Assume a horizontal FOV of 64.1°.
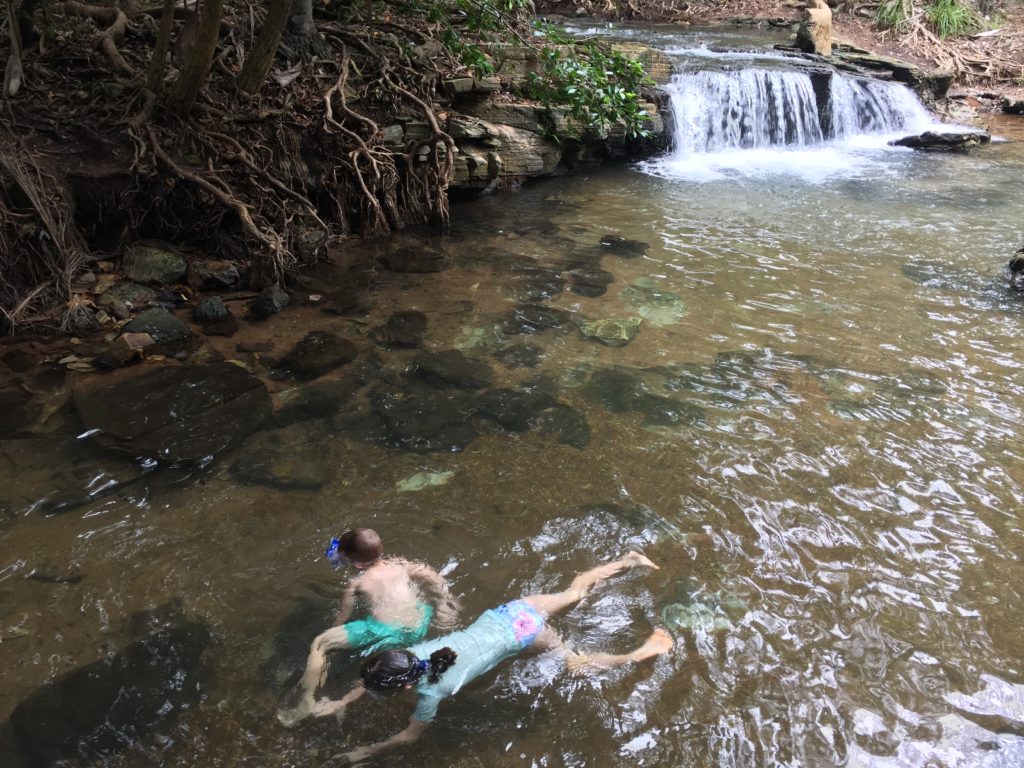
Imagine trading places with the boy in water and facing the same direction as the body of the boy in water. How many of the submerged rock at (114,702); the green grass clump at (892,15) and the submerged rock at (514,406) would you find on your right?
2

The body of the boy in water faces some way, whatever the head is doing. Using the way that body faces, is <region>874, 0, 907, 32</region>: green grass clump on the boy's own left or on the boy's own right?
on the boy's own right

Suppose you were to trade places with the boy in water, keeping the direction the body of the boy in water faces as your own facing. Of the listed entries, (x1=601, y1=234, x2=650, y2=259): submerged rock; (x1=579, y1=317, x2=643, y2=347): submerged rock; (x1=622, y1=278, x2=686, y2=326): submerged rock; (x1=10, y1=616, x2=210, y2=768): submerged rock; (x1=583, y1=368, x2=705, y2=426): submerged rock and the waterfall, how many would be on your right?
5

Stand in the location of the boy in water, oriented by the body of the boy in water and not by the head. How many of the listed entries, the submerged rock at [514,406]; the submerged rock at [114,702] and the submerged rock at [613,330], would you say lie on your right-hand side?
2

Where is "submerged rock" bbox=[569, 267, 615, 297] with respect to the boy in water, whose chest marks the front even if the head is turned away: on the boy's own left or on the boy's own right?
on the boy's own right

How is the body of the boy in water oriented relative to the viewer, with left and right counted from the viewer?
facing away from the viewer and to the left of the viewer

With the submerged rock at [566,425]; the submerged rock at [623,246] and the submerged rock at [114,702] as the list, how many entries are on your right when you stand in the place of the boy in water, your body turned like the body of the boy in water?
2

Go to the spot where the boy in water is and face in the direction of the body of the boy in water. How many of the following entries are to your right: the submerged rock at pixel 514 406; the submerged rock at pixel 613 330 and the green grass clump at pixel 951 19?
3

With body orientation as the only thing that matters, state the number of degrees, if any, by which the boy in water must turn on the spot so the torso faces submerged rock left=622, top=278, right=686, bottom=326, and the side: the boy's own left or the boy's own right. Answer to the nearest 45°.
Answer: approximately 90° to the boy's own right

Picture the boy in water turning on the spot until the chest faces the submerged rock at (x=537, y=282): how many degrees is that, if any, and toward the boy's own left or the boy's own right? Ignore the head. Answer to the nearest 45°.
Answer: approximately 90° to the boy's own right

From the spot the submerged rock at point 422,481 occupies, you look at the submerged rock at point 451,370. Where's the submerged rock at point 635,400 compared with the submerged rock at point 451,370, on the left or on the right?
right

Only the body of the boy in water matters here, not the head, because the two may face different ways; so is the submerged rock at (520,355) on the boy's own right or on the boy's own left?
on the boy's own right
